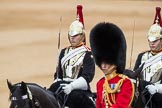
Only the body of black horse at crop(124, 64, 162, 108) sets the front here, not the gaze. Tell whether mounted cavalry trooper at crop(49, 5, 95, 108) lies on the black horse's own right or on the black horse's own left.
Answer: on the black horse's own right

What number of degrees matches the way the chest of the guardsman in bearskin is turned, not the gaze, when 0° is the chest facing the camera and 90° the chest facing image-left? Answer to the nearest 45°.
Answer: approximately 45°

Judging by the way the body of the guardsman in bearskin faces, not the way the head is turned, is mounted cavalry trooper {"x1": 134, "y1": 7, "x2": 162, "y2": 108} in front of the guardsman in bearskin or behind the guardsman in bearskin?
behind

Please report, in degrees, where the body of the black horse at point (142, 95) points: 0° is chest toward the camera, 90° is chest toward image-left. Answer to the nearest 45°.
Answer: approximately 45°

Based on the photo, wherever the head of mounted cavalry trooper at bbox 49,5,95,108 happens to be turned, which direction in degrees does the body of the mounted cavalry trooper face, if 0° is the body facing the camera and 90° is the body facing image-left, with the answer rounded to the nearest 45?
approximately 45°
